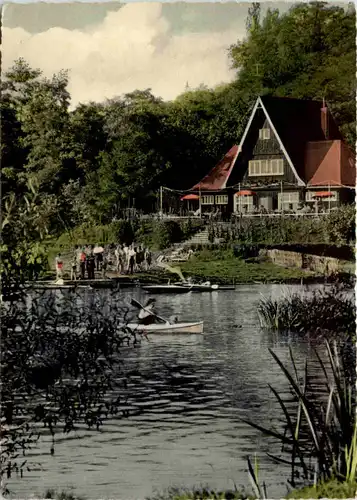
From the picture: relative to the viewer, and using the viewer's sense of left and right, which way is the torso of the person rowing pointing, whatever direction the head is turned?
facing to the right of the viewer

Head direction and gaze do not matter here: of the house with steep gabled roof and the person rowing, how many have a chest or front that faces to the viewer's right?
1

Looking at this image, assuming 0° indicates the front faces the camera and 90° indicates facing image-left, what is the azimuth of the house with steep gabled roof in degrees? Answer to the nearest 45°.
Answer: approximately 45°
